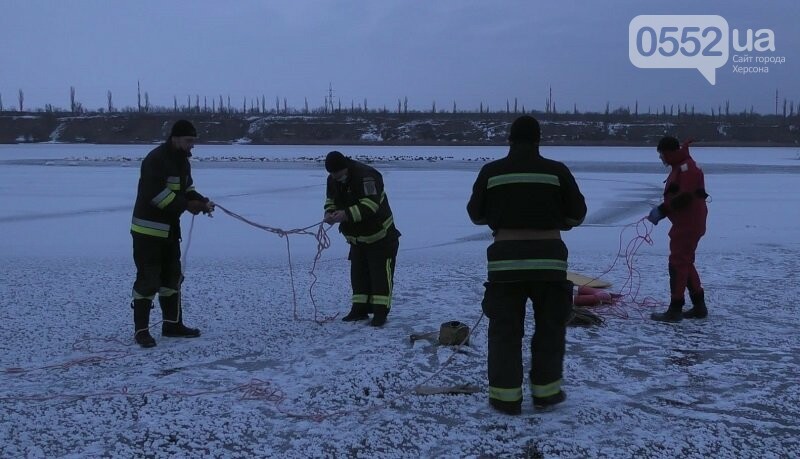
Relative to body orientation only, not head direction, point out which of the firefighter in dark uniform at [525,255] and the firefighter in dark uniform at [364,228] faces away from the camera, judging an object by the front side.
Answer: the firefighter in dark uniform at [525,255]

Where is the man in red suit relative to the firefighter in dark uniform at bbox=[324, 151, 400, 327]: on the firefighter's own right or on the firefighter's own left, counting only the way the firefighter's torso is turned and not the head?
on the firefighter's own left

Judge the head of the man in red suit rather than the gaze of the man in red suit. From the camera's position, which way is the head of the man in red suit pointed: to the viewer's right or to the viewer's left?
to the viewer's left

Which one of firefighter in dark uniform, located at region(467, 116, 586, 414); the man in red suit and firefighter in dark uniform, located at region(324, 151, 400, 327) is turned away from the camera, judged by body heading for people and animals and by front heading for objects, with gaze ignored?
firefighter in dark uniform, located at region(467, 116, 586, 414)

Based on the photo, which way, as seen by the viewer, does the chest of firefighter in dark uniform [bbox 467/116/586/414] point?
away from the camera

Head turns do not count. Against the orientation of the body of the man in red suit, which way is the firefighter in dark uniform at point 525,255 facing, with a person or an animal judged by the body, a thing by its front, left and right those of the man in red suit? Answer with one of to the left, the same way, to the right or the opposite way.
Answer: to the right

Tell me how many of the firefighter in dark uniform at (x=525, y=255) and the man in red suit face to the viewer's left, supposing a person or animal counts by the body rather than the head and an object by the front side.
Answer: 1

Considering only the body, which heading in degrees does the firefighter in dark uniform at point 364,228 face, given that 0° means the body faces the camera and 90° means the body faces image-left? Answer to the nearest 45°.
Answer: approximately 45°

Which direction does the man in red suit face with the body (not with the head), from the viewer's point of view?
to the viewer's left

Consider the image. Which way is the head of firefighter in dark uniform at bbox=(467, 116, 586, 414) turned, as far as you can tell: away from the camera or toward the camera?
away from the camera

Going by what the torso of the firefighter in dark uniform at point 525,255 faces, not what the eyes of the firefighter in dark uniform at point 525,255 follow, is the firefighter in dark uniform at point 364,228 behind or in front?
in front

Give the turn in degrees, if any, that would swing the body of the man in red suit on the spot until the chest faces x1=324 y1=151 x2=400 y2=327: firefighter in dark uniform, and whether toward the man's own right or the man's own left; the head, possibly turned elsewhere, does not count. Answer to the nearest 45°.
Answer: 0° — they already face them
